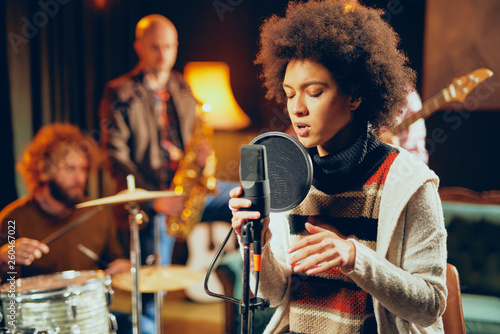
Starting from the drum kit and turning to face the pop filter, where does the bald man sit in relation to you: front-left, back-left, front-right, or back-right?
back-left

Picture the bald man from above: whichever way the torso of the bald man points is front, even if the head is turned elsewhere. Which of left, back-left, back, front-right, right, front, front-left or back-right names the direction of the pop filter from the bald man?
front-right

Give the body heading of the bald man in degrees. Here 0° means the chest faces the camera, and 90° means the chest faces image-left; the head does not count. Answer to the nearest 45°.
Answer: approximately 315°

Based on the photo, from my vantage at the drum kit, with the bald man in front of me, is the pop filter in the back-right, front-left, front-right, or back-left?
back-right

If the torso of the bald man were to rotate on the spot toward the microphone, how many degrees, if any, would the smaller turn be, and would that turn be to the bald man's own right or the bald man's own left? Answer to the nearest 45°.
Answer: approximately 45° to the bald man's own right
